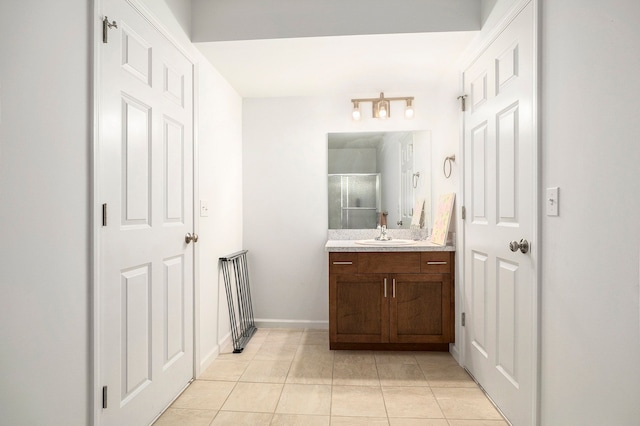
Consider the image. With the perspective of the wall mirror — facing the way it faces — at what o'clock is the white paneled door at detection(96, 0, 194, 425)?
The white paneled door is roughly at 1 o'clock from the wall mirror.

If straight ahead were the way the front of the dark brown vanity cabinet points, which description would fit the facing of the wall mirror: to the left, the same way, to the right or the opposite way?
the same way

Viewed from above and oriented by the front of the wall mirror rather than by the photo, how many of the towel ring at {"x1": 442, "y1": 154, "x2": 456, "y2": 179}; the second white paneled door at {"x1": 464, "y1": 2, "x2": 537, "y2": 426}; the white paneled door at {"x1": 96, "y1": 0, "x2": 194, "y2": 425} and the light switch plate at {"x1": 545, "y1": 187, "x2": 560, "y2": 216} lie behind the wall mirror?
0

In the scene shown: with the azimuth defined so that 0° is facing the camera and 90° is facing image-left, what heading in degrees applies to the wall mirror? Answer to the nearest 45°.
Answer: approximately 0°

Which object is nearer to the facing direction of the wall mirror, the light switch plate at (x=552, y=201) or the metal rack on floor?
the light switch plate

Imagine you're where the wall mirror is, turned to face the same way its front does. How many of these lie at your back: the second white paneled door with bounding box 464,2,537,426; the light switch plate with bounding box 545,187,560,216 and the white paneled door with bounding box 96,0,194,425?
0

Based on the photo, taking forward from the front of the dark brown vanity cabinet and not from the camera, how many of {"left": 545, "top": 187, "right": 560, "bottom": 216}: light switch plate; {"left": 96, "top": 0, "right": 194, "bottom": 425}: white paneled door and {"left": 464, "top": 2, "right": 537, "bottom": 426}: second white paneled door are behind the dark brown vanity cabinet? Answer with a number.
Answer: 0

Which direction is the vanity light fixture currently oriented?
toward the camera

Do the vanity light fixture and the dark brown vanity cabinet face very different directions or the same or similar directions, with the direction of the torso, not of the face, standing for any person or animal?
same or similar directions

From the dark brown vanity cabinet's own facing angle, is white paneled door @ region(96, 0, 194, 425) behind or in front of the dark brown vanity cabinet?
in front

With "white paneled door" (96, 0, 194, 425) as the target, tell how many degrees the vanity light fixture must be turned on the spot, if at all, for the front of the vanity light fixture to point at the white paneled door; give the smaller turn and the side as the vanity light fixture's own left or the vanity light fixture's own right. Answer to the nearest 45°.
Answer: approximately 45° to the vanity light fixture's own right

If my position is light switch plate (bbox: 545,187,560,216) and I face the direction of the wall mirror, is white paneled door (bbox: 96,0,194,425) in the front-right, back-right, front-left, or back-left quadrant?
front-left

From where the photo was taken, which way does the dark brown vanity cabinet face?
toward the camera

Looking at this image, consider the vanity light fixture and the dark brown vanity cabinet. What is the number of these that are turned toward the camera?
2

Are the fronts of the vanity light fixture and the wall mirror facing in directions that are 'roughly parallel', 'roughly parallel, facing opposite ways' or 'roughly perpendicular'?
roughly parallel

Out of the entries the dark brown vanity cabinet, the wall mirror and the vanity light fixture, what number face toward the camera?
3
